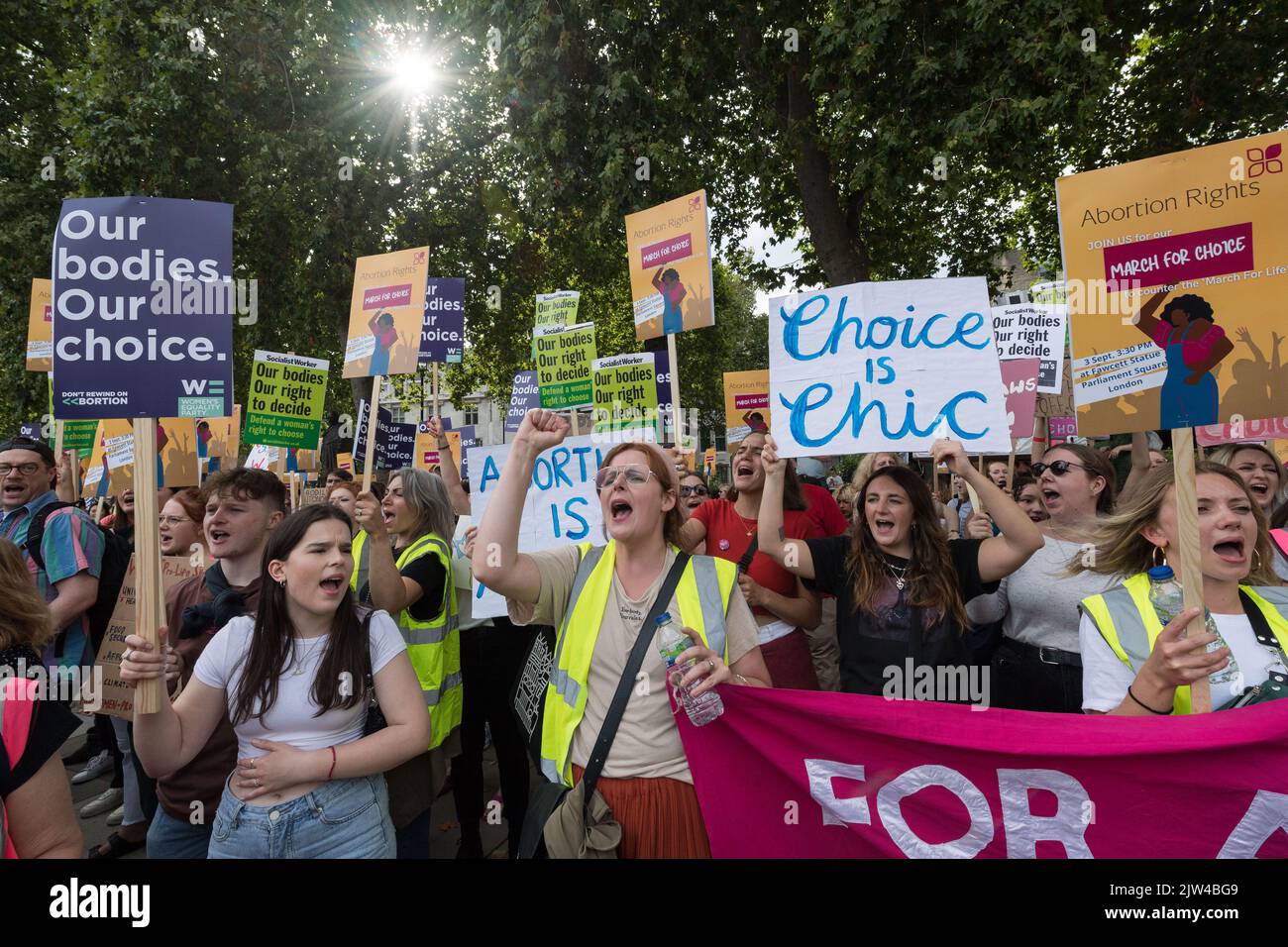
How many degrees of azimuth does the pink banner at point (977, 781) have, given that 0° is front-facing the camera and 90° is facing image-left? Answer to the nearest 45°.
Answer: approximately 0°

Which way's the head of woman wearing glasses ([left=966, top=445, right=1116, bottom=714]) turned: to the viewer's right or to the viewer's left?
to the viewer's left

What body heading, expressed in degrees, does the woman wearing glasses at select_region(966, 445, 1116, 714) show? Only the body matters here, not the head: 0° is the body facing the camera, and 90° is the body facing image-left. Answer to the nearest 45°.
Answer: approximately 45°

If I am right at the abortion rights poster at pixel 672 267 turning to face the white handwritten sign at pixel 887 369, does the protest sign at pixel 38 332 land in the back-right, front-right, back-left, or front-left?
back-right

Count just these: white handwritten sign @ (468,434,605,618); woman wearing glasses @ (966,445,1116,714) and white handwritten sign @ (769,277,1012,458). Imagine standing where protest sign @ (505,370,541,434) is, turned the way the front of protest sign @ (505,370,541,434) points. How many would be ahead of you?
3

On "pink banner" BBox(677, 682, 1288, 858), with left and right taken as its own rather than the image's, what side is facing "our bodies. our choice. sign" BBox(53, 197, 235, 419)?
right

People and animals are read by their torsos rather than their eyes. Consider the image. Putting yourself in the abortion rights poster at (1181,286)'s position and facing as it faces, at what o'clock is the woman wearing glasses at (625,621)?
The woman wearing glasses is roughly at 2 o'clock from the abortion rights poster.

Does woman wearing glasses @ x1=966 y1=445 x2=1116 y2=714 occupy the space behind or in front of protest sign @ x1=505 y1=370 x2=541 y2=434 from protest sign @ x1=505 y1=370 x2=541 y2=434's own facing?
in front

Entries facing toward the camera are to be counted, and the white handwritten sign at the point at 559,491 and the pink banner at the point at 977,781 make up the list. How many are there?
2

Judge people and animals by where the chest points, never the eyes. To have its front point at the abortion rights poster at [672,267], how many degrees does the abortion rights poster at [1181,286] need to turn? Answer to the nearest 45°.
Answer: approximately 135° to its right

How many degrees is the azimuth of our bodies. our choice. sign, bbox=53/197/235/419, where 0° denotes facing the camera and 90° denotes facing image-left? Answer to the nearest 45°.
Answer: approximately 0°

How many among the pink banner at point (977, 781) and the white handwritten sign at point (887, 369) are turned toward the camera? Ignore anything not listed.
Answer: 2
